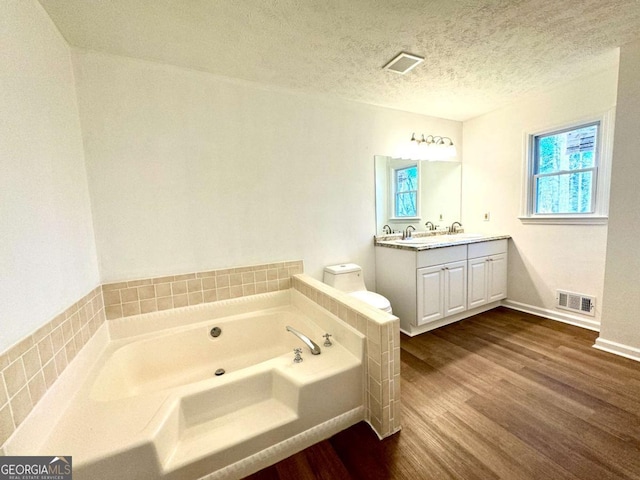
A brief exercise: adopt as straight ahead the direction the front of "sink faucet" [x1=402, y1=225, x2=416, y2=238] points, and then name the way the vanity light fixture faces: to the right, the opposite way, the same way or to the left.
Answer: the same way

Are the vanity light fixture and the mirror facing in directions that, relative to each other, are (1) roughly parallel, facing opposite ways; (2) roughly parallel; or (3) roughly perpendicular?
roughly parallel

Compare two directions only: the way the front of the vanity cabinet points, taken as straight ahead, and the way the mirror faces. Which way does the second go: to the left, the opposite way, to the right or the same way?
the same way

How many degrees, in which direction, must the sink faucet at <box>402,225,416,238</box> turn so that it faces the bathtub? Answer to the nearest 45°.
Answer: approximately 90° to its right

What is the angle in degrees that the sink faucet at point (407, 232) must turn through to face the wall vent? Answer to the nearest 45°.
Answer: approximately 45° to its left

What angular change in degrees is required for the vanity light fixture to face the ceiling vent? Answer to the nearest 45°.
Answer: approximately 45° to its right

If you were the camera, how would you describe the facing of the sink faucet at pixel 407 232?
facing the viewer and to the right of the viewer

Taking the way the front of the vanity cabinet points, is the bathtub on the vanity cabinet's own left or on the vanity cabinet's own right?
on the vanity cabinet's own right

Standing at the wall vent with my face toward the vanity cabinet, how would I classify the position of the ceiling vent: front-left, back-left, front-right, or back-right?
front-left

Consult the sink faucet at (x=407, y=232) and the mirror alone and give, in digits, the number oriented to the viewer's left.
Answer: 0

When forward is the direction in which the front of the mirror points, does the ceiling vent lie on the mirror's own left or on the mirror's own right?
on the mirror's own right

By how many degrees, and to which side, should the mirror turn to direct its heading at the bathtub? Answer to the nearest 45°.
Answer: approximately 90° to its right
